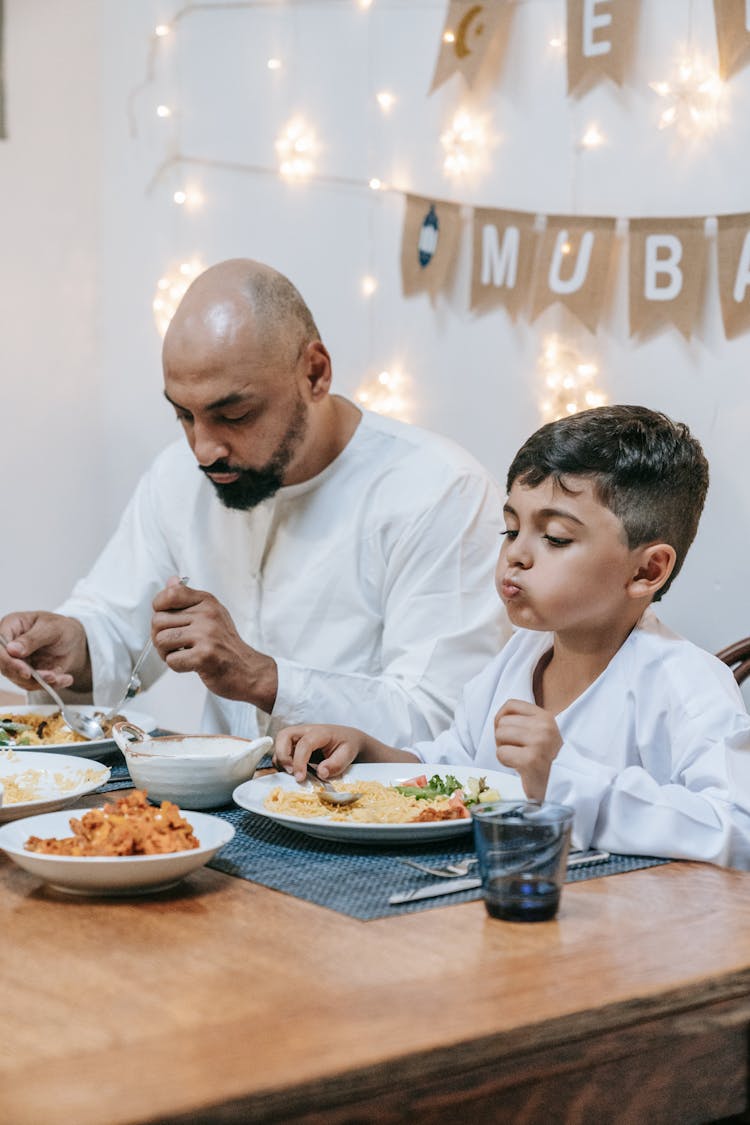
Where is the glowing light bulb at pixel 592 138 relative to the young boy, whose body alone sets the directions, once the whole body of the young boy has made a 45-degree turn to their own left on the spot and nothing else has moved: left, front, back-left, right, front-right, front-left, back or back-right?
back

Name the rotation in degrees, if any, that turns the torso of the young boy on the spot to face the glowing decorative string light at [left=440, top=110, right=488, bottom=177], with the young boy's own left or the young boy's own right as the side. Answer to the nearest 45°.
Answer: approximately 135° to the young boy's own right

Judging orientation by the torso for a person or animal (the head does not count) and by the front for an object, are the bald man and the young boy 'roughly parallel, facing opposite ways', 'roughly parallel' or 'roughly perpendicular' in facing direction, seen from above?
roughly parallel

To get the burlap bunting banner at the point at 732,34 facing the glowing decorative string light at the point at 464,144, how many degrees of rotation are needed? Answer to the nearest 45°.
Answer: approximately 135° to its right

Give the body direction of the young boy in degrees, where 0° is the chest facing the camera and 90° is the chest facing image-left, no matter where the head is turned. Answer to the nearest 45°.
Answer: approximately 45°

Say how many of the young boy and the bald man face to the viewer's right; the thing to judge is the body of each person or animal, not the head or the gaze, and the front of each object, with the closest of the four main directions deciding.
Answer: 0

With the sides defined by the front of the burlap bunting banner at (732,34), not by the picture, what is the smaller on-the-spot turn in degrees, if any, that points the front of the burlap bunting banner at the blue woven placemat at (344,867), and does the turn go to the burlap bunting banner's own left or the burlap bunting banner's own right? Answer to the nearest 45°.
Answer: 0° — it already faces it

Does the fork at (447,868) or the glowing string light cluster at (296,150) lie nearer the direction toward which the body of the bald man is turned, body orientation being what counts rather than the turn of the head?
the fork

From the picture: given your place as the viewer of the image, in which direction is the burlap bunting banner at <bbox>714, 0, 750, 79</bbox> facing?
facing the viewer

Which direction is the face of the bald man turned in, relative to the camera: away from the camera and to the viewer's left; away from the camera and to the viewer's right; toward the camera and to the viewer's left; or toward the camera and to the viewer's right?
toward the camera and to the viewer's left

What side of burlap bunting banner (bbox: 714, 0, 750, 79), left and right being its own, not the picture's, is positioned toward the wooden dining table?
front

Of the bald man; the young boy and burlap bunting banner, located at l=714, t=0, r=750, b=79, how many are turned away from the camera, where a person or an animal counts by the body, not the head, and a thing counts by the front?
0

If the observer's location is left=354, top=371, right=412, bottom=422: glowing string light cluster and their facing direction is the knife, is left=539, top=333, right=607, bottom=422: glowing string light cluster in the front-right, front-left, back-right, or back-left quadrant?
front-left
